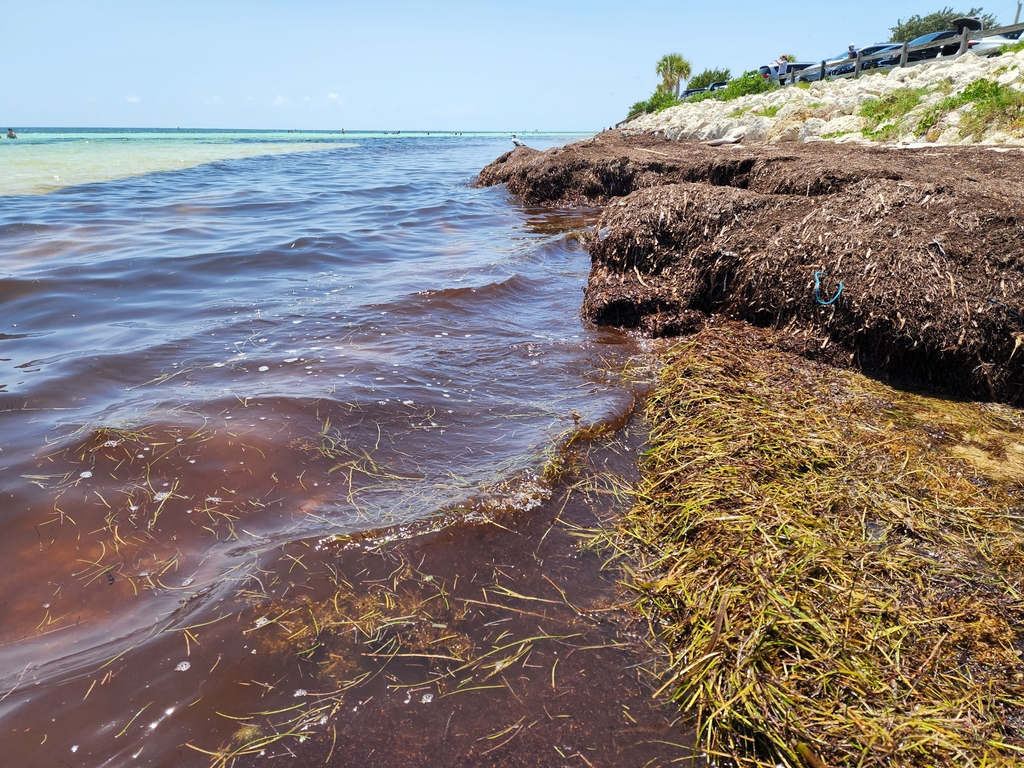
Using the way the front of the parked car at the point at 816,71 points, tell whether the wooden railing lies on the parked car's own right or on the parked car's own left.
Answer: on the parked car's own left

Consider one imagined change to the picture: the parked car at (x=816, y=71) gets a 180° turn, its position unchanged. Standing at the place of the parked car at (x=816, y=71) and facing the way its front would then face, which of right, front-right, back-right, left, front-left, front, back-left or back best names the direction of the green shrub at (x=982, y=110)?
back-right

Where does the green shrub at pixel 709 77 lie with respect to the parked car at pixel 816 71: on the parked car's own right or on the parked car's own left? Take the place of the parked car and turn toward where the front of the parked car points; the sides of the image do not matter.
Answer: on the parked car's own right

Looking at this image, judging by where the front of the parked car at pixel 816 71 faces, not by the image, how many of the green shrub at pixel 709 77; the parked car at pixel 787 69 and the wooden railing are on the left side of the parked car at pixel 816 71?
1

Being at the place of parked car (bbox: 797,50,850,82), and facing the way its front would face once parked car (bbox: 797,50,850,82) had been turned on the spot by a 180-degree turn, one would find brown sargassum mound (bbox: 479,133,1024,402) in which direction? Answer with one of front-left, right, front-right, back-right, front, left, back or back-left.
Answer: back-right

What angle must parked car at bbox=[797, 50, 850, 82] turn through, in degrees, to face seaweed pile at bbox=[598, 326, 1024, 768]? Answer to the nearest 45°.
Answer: approximately 45° to its left

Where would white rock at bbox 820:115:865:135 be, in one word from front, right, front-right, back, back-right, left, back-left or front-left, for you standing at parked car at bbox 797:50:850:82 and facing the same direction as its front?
front-left

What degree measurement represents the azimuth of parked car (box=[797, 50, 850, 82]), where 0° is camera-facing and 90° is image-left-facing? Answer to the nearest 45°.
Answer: approximately 45°

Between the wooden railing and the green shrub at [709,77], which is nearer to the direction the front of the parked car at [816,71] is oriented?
the wooden railing

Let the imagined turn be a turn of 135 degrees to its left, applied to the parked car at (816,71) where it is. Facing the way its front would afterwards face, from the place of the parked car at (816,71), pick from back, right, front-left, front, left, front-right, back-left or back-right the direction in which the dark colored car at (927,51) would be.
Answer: front-right

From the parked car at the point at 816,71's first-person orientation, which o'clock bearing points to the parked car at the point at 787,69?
the parked car at the point at 787,69 is roughly at 4 o'clock from the parked car at the point at 816,71.
